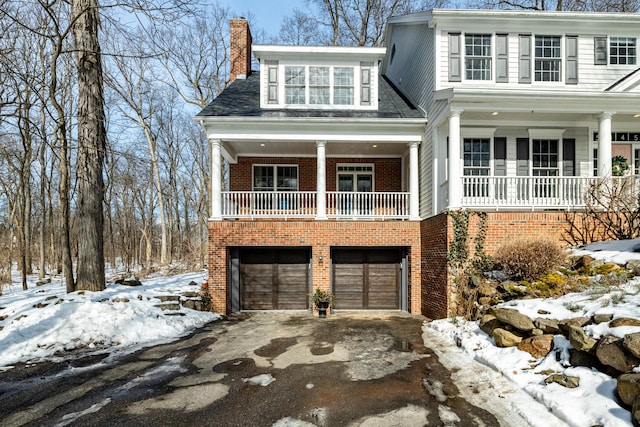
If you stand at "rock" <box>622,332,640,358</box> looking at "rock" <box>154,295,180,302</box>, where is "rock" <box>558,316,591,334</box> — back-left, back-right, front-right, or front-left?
front-right

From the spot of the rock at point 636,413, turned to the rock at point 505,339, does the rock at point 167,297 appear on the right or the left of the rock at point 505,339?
left

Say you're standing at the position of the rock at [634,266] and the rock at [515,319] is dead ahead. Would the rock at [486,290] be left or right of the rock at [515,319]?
right

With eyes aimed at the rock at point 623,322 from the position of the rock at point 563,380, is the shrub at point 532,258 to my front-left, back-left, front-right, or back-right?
front-left

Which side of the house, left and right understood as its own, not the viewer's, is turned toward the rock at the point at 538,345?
front

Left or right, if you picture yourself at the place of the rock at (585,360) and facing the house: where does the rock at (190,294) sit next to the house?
left

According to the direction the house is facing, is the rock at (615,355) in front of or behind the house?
in front

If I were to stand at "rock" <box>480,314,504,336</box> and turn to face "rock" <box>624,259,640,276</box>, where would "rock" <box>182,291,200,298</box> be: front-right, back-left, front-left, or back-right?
back-left

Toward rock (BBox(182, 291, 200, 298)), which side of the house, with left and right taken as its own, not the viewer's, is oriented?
right

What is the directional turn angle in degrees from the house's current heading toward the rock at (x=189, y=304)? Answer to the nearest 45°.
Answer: approximately 45° to its right

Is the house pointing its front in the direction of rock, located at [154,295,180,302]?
no

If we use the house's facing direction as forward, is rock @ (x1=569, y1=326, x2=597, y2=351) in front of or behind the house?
in front

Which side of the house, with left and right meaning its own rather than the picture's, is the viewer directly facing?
front

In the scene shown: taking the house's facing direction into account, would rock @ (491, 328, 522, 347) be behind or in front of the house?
in front
